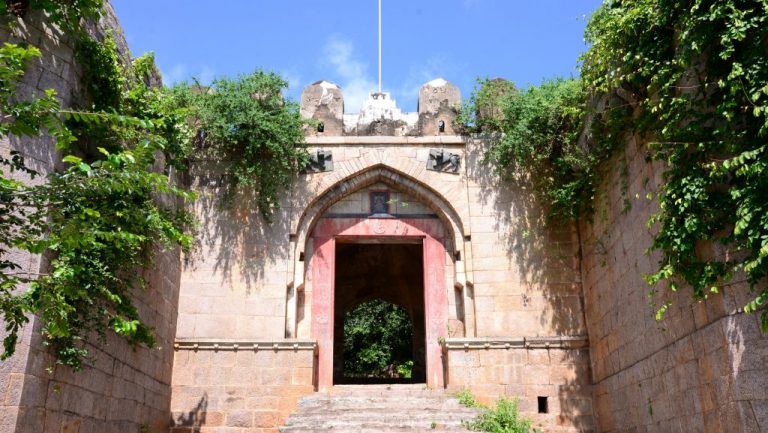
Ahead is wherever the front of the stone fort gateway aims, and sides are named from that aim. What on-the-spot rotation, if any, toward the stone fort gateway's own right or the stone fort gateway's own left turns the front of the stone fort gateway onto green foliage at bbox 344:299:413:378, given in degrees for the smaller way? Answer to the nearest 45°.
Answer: approximately 180°

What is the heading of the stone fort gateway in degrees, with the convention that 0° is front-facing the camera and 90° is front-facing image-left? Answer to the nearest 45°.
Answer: approximately 0°

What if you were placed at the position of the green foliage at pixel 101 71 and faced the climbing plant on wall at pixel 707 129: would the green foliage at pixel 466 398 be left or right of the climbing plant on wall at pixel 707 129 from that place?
left
